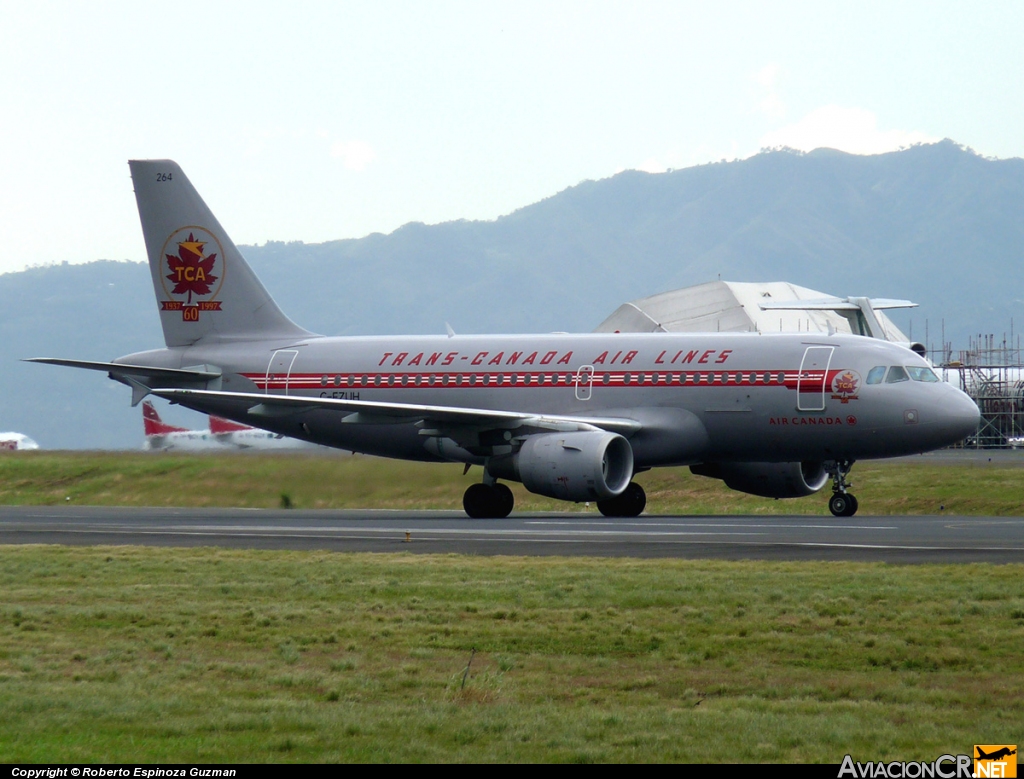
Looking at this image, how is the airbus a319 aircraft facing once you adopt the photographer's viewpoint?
facing the viewer and to the right of the viewer
